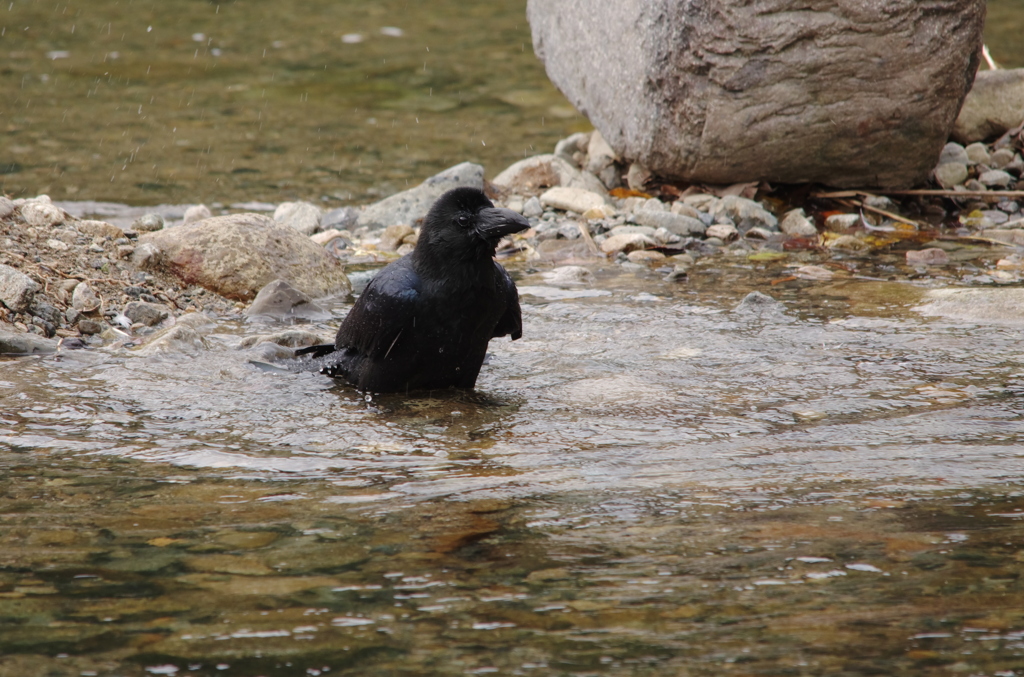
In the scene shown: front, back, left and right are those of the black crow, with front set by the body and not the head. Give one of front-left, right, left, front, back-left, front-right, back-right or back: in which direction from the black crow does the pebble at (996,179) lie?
left

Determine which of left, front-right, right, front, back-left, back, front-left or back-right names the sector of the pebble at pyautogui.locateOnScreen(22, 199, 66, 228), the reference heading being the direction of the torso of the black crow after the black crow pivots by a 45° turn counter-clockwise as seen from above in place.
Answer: back-left

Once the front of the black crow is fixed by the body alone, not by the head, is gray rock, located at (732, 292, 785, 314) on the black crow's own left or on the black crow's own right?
on the black crow's own left

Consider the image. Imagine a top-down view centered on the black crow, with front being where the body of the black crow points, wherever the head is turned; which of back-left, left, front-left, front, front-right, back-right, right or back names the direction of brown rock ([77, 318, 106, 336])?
back

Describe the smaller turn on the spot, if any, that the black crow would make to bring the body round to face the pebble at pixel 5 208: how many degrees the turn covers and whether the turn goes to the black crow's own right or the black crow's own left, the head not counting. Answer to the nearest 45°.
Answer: approximately 180°

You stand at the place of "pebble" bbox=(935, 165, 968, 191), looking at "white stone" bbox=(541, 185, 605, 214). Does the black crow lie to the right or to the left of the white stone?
left

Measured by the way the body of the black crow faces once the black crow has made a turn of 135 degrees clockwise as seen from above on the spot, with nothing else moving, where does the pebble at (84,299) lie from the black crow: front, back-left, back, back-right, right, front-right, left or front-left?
front-right

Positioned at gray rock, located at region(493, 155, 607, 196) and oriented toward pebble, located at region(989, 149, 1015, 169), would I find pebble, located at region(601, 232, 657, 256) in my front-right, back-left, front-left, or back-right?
front-right

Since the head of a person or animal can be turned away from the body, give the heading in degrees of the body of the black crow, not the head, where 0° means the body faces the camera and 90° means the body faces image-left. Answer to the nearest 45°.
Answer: approximately 315°

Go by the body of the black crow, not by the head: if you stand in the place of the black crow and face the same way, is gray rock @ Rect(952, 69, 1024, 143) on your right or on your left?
on your left

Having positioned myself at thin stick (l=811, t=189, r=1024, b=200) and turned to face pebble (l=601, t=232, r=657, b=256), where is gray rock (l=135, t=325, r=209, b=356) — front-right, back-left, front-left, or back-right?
front-left

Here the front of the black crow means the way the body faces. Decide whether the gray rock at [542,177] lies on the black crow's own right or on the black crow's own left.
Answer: on the black crow's own left

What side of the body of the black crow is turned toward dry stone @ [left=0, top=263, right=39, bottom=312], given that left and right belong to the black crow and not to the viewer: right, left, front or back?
back
